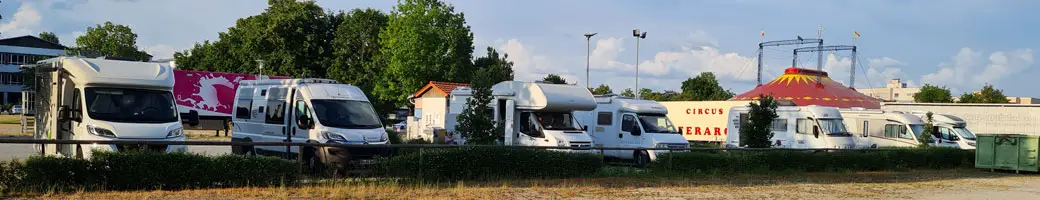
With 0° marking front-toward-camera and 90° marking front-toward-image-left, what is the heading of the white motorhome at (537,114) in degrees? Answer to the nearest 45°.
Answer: approximately 315°

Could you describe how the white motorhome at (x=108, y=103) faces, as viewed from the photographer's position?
facing the viewer and to the right of the viewer

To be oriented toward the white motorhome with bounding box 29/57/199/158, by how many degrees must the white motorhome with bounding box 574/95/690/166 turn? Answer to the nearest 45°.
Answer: approximately 90° to its right

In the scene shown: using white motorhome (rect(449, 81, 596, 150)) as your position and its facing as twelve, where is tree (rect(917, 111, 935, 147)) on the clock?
The tree is roughly at 10 o'clock from the white motorhome.

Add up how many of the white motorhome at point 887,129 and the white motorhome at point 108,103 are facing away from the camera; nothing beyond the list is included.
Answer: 0

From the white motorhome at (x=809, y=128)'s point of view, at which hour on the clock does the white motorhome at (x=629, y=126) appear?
the white motorhome at (x=629, y=126) is roughly at 3 o'clock from the white motorhome at (x=809, y=128).

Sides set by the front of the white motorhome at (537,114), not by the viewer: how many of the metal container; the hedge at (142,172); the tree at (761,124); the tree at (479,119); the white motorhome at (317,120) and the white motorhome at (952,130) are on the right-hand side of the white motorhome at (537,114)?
3

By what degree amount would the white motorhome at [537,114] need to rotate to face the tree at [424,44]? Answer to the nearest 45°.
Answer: approximately 135° to its left

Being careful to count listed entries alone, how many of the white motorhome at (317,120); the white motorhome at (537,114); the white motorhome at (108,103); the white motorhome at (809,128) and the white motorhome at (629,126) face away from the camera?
0

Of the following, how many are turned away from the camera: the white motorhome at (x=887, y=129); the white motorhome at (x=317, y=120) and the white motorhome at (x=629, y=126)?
0

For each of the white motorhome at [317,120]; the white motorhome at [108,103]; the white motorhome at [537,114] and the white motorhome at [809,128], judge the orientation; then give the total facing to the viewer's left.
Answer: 0

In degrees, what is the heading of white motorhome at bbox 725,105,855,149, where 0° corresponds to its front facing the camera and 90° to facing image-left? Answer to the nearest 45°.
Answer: approximately 315°

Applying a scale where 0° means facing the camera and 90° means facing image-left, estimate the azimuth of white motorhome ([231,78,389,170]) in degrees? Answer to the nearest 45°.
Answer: approximately 315°

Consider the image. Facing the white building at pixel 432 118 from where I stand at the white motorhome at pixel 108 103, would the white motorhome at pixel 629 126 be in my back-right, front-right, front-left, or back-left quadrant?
front-right

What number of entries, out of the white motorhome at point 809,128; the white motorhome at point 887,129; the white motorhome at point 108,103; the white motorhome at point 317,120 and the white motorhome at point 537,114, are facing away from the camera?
0

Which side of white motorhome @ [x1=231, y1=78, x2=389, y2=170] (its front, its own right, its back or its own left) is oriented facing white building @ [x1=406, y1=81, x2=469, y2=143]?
left

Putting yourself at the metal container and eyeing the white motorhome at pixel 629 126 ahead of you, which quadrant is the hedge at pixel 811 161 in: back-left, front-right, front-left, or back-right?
front-left
